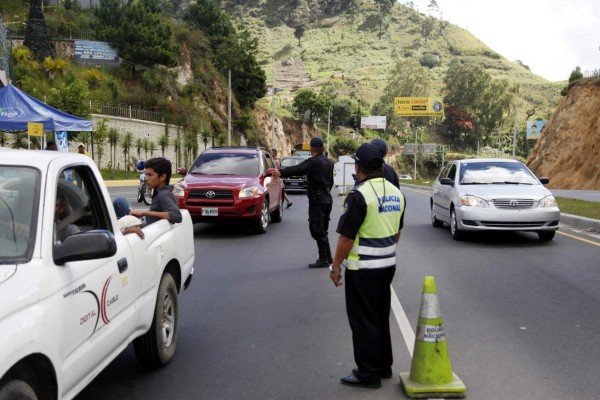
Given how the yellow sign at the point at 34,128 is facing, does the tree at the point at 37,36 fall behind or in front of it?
behind

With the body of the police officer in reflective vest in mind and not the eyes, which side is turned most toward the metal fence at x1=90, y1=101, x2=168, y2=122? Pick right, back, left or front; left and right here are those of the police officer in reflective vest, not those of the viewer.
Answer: front

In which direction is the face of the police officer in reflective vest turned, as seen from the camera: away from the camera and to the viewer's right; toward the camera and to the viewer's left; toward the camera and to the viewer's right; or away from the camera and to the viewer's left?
away from the camera and to the viewer's left

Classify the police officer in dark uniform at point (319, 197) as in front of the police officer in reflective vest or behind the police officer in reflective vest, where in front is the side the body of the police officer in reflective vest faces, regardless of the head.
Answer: in front

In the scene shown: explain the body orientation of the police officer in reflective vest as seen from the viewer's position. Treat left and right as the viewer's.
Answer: facing away from the viewer and to the left of the viewer

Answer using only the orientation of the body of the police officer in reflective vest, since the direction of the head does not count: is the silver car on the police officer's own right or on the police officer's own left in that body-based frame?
on the police officer's own right

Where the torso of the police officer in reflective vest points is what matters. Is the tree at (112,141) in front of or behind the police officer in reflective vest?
in front

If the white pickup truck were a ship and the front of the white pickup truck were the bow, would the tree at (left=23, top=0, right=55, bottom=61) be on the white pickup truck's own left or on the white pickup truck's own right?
on the white pickup truck's own right

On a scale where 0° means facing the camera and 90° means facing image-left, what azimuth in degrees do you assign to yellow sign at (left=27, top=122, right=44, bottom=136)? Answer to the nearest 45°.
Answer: approximately 0°

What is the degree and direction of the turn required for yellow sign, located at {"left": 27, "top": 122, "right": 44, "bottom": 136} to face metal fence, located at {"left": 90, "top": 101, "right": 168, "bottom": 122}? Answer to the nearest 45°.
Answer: approximately 180°

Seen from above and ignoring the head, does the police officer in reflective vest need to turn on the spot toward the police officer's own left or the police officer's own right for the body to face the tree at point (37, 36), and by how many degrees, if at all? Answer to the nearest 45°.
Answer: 0° — they already face it

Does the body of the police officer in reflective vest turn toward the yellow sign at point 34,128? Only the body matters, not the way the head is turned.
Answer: yes

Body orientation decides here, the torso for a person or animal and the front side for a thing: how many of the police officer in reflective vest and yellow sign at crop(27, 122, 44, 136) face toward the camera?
1

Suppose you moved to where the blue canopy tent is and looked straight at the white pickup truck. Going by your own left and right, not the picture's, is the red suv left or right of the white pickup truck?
left
